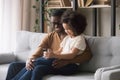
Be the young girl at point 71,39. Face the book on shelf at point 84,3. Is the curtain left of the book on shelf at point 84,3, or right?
left

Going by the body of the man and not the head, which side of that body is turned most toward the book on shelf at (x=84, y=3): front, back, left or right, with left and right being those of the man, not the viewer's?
back

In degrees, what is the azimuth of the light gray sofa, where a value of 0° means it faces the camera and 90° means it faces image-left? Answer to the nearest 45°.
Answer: approximately 45°

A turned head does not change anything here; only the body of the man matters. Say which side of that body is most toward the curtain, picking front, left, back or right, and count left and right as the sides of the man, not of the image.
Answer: right

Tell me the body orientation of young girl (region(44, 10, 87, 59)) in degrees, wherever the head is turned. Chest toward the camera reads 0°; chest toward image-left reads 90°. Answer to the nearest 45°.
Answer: approximately 45°

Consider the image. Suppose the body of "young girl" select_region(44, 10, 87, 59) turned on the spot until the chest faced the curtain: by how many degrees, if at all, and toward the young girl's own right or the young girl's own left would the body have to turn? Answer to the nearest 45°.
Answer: approximately 90° to the young girl's own right

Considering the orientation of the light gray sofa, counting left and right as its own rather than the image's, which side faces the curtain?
right
